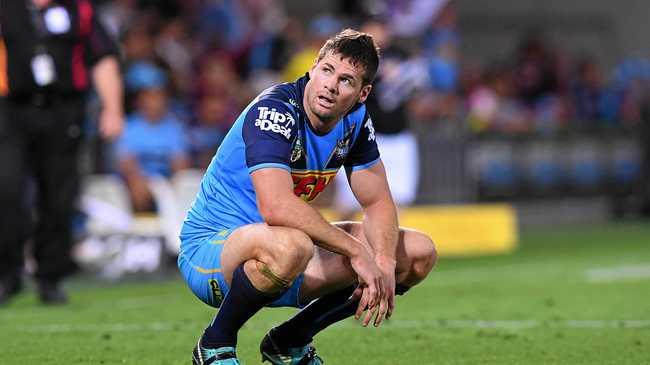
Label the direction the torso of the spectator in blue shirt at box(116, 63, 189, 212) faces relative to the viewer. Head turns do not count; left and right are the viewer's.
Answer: facing the viewer

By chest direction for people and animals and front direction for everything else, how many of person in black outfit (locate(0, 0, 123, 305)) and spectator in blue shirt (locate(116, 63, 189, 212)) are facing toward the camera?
2

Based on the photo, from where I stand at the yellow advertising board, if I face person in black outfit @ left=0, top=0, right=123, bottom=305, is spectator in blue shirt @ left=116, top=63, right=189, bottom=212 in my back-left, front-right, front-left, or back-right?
front-right

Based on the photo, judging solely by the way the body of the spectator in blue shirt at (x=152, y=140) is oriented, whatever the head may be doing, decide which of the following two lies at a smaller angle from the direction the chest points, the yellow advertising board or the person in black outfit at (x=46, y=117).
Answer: the person in black outfit

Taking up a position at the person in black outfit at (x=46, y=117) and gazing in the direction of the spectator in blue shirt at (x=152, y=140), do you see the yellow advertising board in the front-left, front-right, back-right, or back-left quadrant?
front-right

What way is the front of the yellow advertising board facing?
toward the camera

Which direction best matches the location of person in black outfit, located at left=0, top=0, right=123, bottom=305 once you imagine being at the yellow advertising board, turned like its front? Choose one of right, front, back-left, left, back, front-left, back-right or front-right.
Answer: front-right

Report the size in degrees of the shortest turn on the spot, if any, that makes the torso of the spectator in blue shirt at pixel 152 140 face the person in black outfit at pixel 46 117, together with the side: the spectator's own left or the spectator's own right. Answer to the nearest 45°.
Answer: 0° — they already face them
